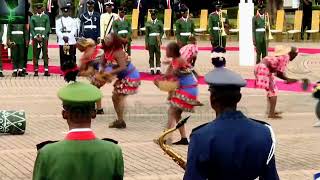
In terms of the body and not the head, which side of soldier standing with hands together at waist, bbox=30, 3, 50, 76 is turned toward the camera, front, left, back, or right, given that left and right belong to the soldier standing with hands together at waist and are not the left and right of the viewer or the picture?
front

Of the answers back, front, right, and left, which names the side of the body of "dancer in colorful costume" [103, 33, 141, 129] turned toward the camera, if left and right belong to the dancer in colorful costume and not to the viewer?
left

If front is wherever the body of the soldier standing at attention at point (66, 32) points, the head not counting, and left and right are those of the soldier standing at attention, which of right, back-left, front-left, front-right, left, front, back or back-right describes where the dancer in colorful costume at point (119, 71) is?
front

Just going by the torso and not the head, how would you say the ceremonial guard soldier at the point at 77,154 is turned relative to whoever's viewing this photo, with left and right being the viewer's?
facing away from the viewer

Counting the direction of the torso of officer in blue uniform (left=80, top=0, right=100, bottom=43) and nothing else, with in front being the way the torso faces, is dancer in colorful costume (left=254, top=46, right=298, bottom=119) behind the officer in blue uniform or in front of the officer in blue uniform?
in front

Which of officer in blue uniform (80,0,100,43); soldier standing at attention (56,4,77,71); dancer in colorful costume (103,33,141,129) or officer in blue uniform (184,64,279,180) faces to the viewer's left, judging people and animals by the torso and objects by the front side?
the dancer in colorful costume

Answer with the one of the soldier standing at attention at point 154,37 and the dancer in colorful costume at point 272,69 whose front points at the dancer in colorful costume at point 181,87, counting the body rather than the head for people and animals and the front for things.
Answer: the soldier standing at attention

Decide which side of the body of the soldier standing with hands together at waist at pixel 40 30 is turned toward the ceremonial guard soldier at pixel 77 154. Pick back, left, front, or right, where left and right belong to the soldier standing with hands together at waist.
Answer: front

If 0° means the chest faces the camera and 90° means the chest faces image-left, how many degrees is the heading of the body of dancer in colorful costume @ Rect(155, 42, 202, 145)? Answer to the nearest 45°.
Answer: approximately 90°

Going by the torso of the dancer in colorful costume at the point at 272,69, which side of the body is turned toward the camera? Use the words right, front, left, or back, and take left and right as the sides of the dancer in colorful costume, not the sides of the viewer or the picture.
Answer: right

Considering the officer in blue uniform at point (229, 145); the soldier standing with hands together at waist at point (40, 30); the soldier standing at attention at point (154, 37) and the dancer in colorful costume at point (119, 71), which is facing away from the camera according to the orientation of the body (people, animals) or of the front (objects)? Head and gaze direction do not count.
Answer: the officer in blue uniform

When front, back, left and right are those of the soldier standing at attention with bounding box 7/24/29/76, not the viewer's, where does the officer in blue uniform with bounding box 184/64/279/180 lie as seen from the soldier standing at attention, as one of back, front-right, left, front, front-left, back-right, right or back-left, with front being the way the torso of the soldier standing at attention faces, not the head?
front

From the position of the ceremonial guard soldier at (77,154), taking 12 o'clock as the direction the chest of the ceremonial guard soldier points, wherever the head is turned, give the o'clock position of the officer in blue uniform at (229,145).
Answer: The officer in blue uniform is roughly at 3 o'clock from the ceremonial guard soldier.

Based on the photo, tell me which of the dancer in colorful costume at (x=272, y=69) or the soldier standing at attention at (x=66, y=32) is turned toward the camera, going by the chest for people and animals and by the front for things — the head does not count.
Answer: the soldier standing at attention

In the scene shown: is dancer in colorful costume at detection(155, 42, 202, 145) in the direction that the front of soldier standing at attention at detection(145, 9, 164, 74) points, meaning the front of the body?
yes

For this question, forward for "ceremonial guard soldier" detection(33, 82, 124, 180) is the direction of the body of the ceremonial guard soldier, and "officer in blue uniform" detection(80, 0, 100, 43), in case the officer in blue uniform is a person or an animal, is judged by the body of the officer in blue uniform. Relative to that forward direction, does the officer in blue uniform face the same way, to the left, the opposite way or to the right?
the opposite way

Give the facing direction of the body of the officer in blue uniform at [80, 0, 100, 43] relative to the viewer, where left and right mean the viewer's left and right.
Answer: facing the viewer

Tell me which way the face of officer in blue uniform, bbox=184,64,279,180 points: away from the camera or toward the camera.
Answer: away from the camera

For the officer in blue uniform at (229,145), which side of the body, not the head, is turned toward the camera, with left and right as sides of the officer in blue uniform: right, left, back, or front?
back
